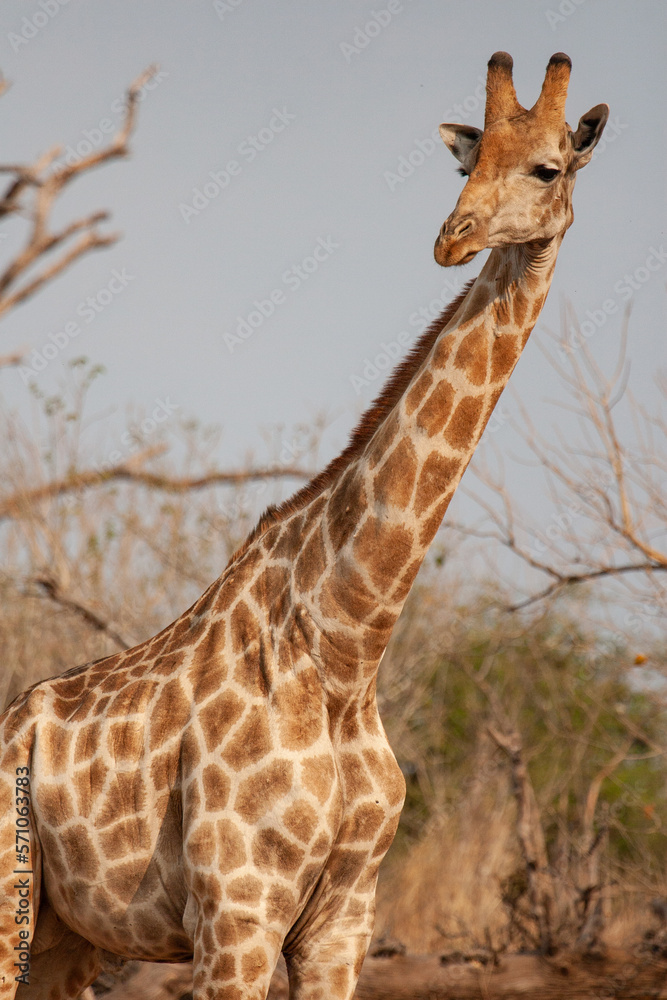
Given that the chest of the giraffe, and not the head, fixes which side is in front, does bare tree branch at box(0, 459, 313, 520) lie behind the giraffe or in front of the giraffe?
behind

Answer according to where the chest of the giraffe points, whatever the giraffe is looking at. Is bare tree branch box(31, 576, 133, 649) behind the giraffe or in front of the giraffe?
behind

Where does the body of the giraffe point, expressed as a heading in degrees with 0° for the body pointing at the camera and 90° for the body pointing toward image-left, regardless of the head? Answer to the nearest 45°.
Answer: approximately 315°
